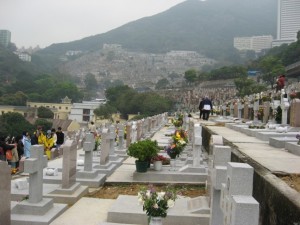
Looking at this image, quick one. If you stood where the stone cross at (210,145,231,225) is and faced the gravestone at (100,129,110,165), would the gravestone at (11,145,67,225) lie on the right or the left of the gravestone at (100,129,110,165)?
left

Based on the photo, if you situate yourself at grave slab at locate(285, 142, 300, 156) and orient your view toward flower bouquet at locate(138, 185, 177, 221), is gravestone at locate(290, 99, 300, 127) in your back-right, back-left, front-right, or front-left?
back-right

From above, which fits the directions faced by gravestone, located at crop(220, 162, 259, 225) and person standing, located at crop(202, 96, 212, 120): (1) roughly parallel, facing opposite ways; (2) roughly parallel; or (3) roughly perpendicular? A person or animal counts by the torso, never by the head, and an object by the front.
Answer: roughly perpendicular

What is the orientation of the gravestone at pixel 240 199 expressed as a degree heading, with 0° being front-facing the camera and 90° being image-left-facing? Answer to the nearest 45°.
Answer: approximately 90°

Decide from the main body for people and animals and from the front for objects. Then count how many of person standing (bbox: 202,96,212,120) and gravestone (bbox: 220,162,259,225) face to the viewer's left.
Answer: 1

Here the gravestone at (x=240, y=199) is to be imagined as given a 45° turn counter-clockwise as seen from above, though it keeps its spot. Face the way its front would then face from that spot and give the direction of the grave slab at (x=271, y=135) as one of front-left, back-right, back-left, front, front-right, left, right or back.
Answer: back-right

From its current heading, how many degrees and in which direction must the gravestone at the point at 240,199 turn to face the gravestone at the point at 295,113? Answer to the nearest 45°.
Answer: approximately 90° to its right
